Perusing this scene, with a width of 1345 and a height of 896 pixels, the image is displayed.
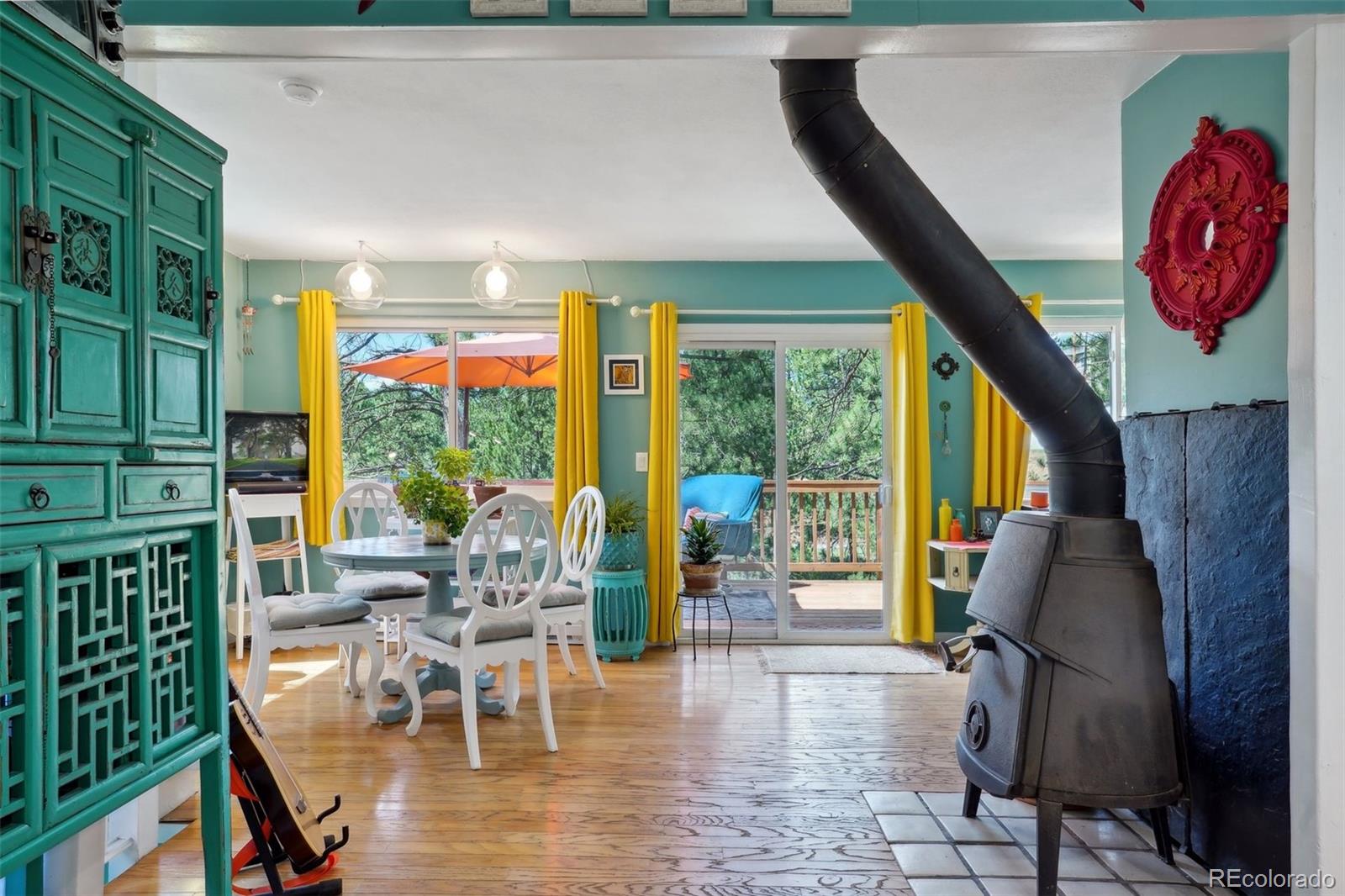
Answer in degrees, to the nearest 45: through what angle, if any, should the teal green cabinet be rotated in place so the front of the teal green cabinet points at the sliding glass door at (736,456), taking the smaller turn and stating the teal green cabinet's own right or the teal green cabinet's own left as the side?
approximately 90° to the teal green cabinet's own left

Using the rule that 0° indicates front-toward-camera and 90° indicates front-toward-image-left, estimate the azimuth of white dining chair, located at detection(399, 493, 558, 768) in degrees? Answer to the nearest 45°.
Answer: approximately 135°

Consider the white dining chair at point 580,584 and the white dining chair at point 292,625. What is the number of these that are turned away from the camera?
0

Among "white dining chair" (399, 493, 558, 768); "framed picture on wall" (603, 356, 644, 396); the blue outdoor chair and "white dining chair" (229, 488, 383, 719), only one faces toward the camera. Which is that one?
the framed picture on wall

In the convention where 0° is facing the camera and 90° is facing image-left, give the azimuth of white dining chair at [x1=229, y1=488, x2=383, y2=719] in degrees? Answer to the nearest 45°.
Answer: approximately 270°

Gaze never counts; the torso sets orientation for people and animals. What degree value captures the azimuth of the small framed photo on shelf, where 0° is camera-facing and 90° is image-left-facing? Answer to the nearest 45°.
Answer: approximately 0°

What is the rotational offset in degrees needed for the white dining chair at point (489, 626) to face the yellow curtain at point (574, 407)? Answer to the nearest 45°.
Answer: approximately 45° to its right
